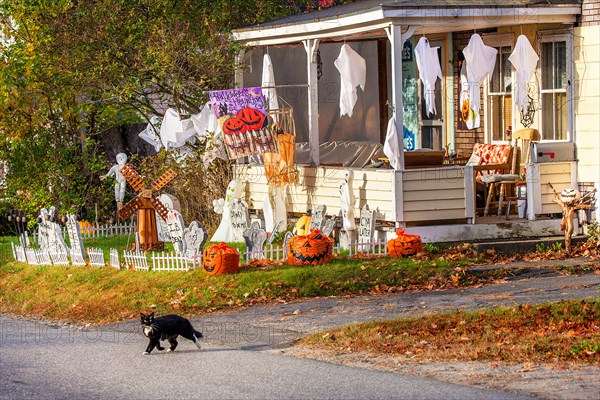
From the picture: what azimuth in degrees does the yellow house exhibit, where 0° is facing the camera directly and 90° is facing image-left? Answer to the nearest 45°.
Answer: approximately 45°

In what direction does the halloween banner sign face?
toward the camera

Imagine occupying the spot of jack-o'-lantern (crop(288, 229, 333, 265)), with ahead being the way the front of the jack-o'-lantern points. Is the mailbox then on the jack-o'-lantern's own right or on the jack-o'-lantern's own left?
on the jack-o'-lantern's own left

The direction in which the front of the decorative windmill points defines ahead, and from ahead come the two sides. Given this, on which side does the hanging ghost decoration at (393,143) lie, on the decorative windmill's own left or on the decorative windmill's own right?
on the decorative windmill's own left

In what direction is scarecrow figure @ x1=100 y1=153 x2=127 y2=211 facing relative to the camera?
toward the camera

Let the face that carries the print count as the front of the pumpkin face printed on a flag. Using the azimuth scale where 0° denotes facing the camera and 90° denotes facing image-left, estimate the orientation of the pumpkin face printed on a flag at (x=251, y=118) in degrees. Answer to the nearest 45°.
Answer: approximately 0°
